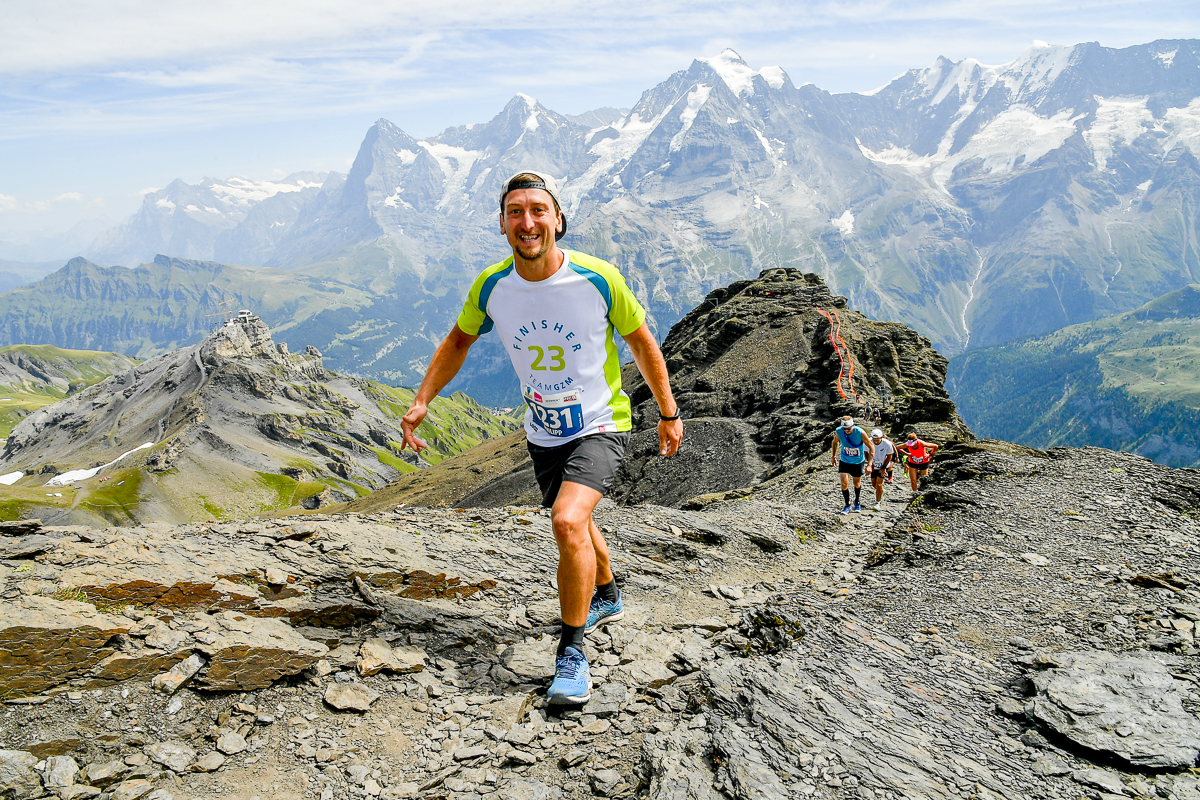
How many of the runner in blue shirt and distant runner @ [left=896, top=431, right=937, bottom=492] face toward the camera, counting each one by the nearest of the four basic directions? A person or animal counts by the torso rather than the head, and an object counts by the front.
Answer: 2

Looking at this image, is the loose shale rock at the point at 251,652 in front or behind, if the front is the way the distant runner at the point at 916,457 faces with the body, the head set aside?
in front

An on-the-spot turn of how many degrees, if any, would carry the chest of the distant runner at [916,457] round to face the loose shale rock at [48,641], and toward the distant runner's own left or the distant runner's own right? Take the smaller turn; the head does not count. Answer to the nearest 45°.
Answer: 0° — they already face it

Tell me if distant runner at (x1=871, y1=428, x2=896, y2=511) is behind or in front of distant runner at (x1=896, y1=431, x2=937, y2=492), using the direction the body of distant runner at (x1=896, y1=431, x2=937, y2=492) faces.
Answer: in front

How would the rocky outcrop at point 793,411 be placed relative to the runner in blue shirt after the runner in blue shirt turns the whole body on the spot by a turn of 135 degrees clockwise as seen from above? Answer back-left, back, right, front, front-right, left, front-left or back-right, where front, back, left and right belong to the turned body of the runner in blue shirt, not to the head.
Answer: front-right
